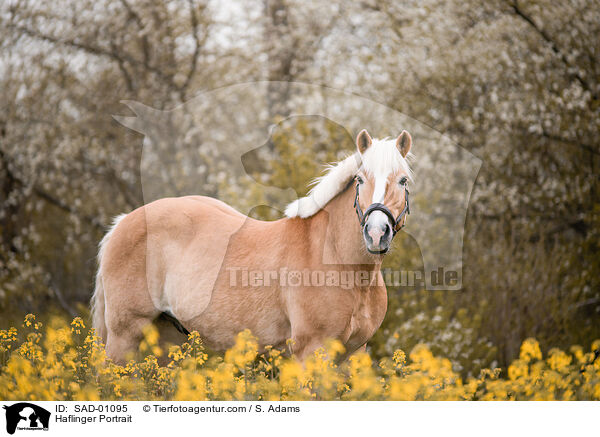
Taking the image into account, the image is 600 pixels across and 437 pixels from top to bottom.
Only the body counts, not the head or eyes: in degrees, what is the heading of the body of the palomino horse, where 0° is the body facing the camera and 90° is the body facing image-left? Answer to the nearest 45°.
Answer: approximately 315°
